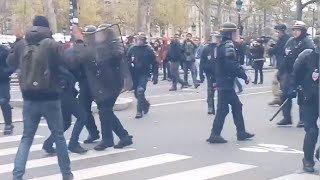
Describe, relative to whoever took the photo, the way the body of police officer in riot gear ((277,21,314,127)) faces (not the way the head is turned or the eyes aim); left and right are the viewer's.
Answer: facing the viewer and to the left of the viewer

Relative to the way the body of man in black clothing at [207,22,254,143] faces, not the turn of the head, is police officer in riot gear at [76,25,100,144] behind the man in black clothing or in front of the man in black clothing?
behind

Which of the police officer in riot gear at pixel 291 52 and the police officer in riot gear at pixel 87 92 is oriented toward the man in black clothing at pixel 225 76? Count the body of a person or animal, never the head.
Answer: the police officer in riot gear at pixel 291 52

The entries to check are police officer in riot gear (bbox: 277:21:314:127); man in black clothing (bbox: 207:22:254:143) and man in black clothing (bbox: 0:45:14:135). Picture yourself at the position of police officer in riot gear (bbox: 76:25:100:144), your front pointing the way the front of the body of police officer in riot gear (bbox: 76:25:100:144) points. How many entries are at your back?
2

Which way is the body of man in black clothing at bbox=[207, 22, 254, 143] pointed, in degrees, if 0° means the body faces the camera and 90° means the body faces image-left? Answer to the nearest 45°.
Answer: approximately 270°

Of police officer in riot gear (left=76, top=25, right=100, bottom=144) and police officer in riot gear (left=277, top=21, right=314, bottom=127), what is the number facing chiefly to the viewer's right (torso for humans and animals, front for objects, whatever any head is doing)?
0

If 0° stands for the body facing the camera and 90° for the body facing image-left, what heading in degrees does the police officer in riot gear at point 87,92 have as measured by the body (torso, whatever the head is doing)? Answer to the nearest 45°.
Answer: approximately 90°

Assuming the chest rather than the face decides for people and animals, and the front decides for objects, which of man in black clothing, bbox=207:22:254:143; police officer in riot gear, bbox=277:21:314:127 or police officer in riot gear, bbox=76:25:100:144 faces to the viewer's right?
the man in black clothing
